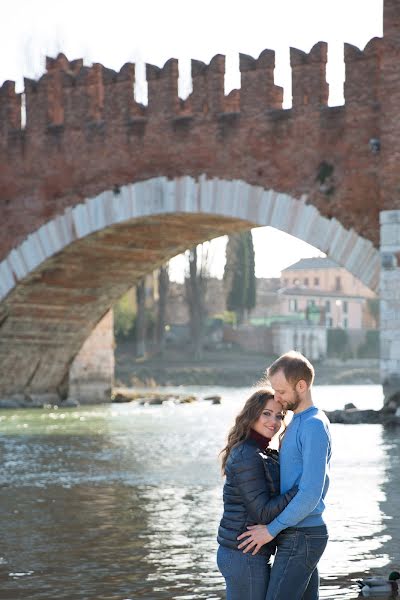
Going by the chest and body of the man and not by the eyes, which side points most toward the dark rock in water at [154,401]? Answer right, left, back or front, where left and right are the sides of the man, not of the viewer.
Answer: right

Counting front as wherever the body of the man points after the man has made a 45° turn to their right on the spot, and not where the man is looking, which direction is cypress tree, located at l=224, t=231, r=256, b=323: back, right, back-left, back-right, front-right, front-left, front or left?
front-right

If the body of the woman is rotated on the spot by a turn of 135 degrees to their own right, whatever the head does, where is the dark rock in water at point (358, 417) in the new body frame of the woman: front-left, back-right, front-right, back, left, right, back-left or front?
back-right

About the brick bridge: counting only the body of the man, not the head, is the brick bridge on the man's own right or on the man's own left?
on the man's own right

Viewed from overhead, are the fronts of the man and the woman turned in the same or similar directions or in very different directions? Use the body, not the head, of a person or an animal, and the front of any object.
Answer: very different directions

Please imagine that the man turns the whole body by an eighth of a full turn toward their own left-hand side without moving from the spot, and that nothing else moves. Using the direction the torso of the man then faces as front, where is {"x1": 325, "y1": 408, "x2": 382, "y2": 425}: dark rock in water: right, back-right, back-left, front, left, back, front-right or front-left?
back-right

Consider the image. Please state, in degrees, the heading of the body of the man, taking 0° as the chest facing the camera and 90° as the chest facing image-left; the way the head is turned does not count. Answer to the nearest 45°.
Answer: approximately 90°

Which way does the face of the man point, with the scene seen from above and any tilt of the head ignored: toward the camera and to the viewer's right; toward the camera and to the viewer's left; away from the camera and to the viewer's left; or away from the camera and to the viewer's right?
toward the camera and to the viewer's left

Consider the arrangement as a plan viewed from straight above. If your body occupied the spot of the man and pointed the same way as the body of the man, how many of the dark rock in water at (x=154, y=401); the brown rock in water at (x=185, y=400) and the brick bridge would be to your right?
3
